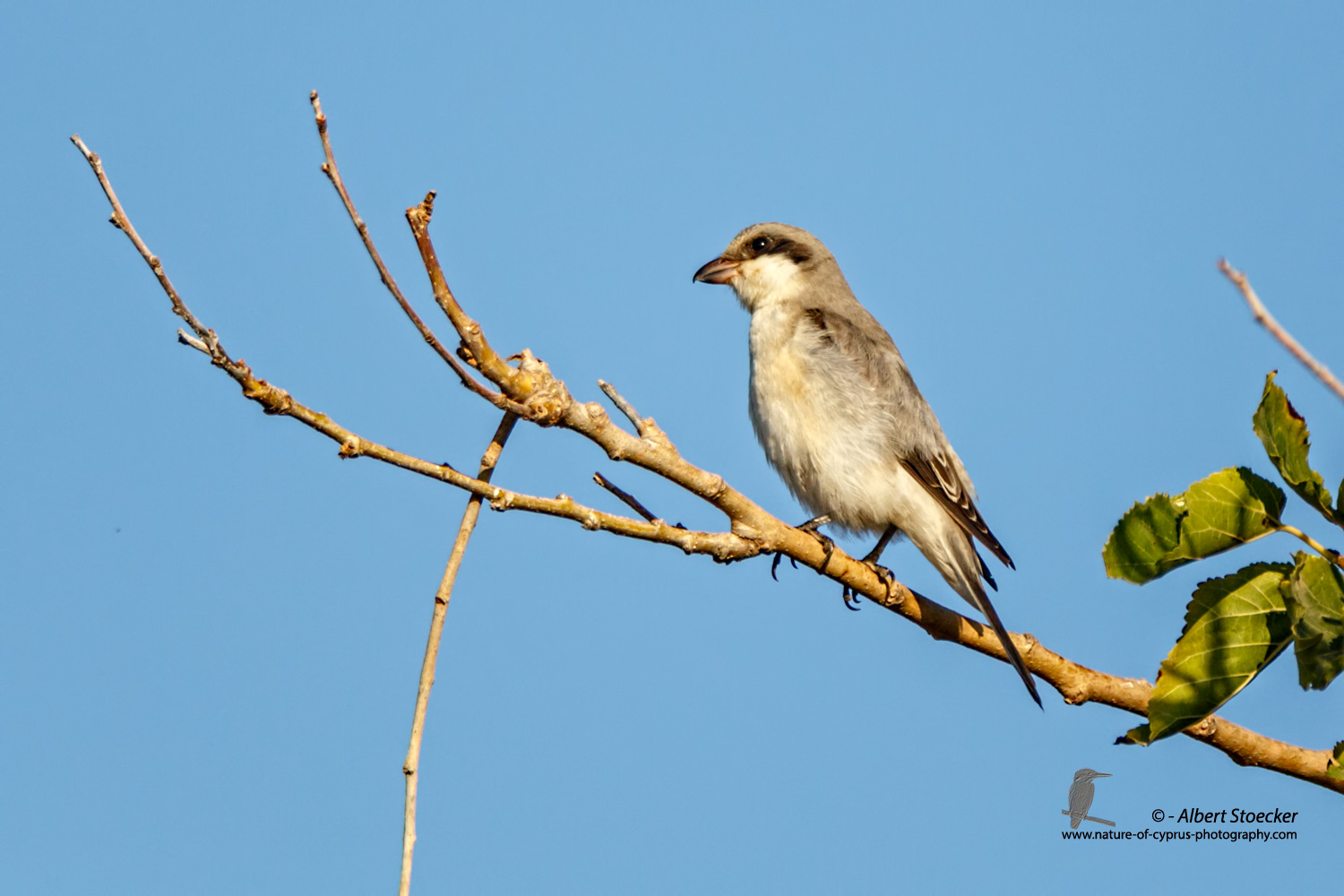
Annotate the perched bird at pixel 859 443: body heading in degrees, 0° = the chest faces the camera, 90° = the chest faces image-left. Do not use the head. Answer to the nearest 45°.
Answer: approximately 90°

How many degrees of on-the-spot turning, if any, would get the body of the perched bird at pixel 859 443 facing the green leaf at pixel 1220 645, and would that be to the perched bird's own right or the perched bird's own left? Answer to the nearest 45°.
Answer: approximately 90° to the perched bird's own left
